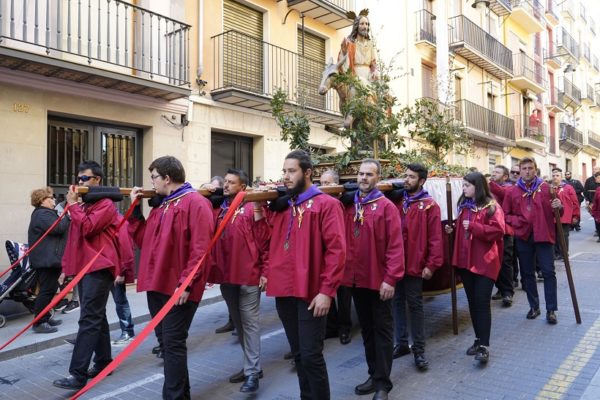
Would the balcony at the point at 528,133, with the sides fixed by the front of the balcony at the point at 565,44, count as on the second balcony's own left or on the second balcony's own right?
on the second balcony's own right

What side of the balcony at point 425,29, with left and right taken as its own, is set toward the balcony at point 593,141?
left

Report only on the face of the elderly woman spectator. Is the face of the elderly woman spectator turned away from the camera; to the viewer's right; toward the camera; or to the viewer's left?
to the viewer's right

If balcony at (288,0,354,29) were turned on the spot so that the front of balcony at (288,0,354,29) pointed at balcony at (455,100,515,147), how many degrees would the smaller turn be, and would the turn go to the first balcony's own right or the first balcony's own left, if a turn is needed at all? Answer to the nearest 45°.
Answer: approximately 90° to the first balcony's own left

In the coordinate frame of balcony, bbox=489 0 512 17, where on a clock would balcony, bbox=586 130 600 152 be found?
balcony, bbox=586 130 600 152 is roughly at 8 o'clock from balcony, bbox=489 0 512 17.

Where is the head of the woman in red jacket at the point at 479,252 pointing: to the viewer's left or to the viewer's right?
to the viewer's left

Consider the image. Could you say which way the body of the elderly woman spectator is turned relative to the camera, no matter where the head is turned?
to the viewer's right

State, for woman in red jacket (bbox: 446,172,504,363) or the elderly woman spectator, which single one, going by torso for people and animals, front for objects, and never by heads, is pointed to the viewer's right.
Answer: the elderly woman spectator

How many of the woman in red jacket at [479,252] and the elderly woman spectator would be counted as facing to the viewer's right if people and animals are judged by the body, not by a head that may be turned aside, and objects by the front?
1
